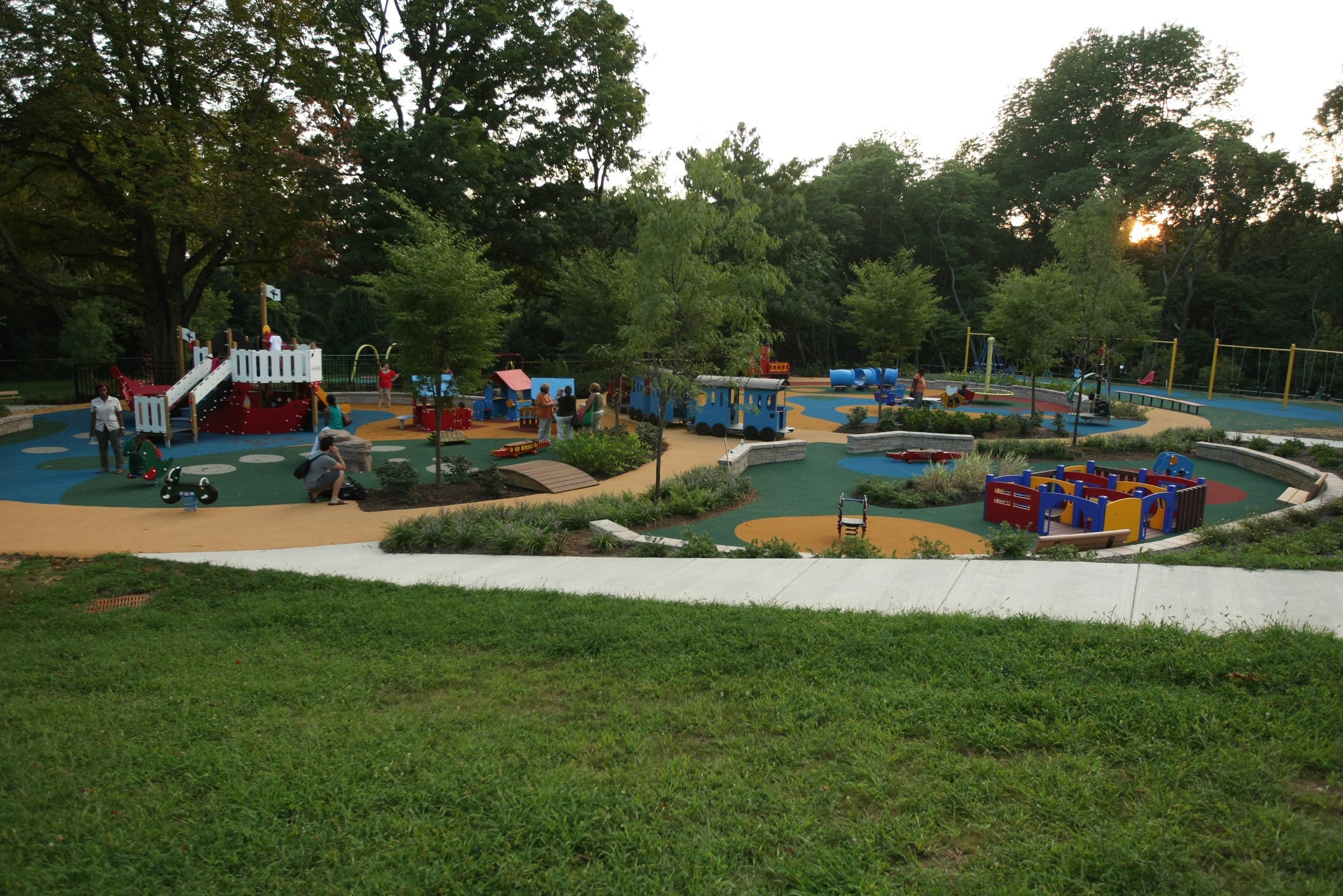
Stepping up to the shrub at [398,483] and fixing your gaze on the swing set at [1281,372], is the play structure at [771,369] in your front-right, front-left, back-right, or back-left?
front-left

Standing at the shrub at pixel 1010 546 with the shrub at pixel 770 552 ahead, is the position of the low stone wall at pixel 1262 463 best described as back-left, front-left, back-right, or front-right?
back-right

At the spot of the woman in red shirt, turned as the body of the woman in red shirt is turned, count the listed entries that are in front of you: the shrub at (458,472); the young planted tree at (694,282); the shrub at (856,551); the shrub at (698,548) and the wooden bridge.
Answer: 5

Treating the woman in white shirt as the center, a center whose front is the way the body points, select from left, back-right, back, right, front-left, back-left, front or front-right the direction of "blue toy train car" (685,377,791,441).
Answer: left

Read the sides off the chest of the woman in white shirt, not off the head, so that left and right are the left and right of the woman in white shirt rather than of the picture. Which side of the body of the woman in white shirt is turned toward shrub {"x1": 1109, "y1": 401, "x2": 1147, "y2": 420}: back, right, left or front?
left

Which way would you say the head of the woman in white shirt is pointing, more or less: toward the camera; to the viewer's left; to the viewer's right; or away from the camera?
toward the camera

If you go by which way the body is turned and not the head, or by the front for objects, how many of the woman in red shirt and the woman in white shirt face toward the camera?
2

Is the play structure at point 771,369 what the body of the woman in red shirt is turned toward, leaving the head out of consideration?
no

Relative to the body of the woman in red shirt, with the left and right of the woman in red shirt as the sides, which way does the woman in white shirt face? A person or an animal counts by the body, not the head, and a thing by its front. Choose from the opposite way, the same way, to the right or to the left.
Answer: the same way

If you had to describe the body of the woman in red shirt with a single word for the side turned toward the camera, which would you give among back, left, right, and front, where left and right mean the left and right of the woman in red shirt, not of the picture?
front

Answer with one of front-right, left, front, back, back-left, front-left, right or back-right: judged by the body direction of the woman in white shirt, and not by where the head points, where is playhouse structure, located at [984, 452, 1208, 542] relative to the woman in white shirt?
front-left

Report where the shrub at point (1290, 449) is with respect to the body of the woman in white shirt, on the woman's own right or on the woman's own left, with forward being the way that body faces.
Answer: on the woman's own left

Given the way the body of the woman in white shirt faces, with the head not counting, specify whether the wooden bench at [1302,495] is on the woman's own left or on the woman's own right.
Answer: on the woman's own left

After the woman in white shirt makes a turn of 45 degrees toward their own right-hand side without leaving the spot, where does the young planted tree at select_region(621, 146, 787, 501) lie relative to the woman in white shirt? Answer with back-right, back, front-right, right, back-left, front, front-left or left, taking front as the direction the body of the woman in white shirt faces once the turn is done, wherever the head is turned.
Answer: left

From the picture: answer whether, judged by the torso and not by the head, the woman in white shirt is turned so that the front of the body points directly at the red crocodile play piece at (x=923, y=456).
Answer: no

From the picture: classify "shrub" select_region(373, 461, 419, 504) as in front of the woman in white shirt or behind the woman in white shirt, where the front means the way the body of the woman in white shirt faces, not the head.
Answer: in front

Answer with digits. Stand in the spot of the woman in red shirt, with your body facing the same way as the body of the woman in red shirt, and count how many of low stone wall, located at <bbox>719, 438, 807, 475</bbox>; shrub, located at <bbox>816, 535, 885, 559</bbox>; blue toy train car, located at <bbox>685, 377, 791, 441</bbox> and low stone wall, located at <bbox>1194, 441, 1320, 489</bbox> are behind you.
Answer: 0

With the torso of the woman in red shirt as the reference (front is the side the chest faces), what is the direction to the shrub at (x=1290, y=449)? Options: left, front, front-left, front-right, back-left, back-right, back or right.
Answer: front-left

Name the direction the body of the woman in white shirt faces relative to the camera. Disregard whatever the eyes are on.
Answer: toward the camera
